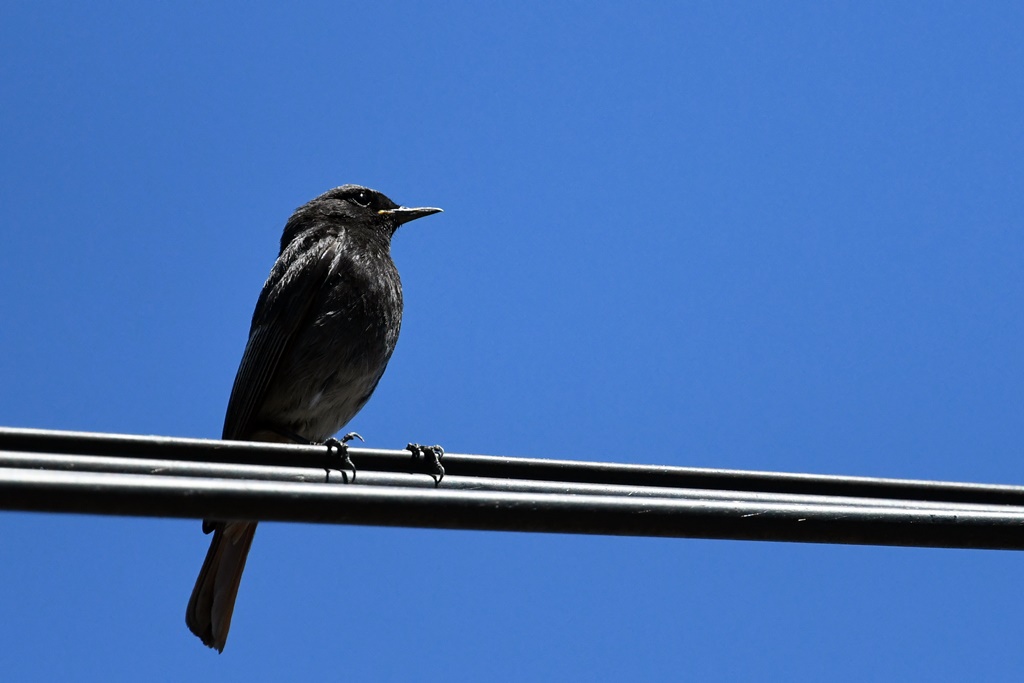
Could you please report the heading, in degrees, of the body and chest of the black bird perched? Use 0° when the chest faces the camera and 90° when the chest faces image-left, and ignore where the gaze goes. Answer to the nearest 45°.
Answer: approximately 270°
